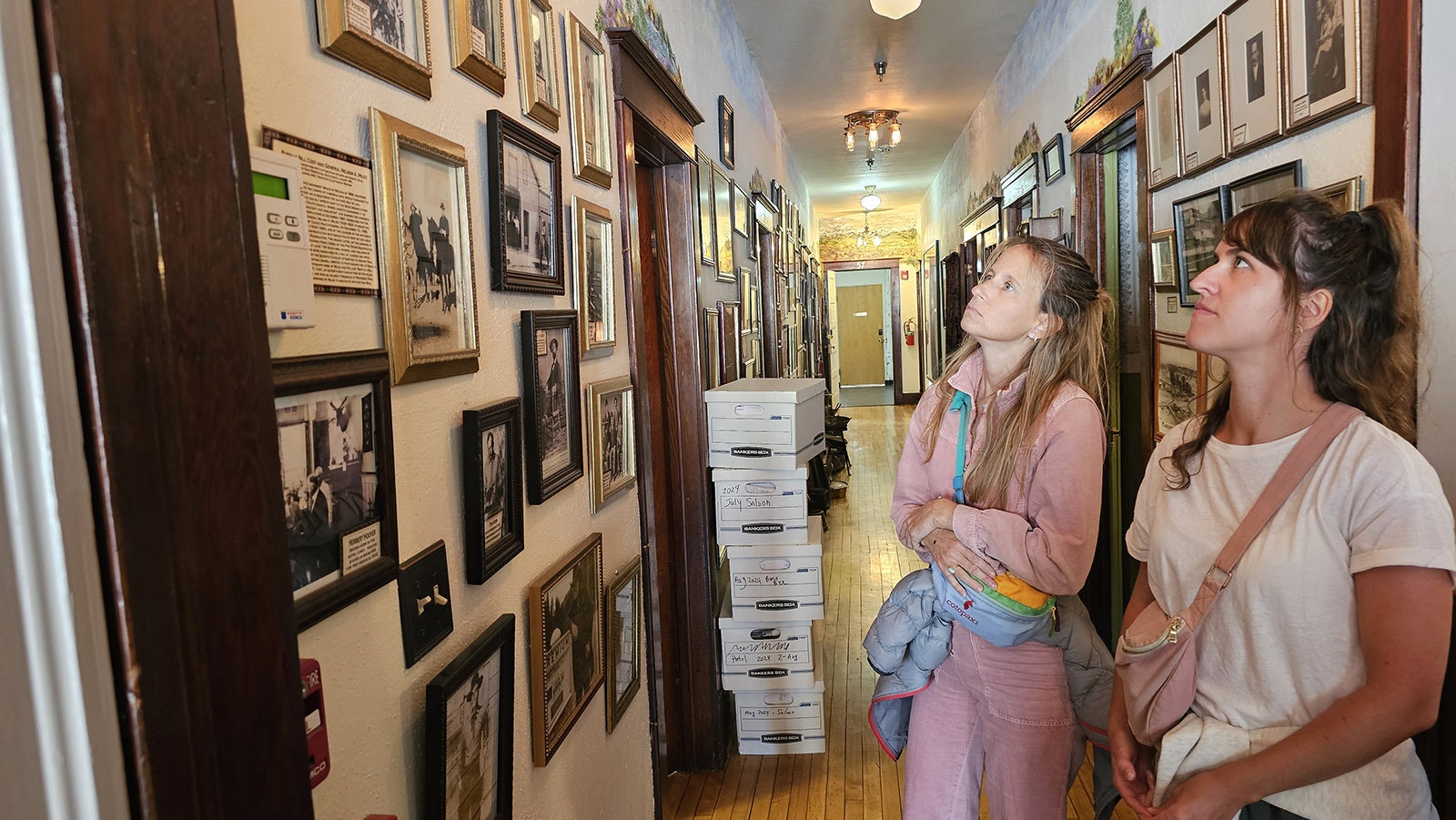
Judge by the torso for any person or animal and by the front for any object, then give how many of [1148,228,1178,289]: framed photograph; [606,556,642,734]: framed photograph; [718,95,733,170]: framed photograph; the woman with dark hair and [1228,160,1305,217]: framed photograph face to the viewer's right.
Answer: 2

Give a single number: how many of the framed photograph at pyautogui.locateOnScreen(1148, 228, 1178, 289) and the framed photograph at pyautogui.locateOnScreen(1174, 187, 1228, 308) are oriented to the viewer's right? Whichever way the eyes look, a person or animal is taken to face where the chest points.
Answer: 0

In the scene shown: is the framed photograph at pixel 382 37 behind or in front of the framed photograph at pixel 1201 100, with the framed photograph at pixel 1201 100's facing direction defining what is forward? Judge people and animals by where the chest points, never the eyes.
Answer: in front

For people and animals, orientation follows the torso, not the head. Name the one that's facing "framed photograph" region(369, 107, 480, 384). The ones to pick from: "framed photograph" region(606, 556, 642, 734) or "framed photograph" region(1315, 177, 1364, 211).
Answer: "framed photograph" region(1315, 177, 1364, 211)

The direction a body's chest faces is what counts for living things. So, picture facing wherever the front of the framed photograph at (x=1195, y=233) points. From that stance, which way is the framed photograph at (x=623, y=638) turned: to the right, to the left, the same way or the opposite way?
the opposite way

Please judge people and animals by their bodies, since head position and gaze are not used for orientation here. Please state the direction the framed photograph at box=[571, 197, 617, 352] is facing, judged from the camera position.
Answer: facing the viewer and to the right of the viewer

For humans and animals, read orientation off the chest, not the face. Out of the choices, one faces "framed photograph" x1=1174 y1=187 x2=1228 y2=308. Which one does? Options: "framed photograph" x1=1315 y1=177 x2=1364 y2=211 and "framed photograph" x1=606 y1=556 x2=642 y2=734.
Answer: "framed photograph" x1=606 y1=556 x2=642 y2=734

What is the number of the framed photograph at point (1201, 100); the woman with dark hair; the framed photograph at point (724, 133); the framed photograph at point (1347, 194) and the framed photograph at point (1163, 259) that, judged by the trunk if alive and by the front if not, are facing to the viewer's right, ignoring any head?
1

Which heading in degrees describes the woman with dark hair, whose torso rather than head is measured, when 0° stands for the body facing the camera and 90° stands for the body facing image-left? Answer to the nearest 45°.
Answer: approximately 45°

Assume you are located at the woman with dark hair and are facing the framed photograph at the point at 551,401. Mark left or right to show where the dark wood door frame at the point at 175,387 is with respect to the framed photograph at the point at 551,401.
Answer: left

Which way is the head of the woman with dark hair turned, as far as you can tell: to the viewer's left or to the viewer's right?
to the viewer's left

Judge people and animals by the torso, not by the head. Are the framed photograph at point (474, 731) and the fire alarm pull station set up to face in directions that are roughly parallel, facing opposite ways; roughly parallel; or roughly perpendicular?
roughly parallel

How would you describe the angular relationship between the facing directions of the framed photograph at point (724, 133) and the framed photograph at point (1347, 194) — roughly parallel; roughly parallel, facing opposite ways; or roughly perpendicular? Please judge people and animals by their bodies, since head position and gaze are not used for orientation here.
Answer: roughly parallel, facing opposite ways

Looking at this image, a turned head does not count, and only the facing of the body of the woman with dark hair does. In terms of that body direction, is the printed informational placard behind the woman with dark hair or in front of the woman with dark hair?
in front

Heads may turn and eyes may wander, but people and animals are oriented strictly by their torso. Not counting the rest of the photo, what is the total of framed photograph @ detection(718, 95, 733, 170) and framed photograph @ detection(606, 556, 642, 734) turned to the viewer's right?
2
